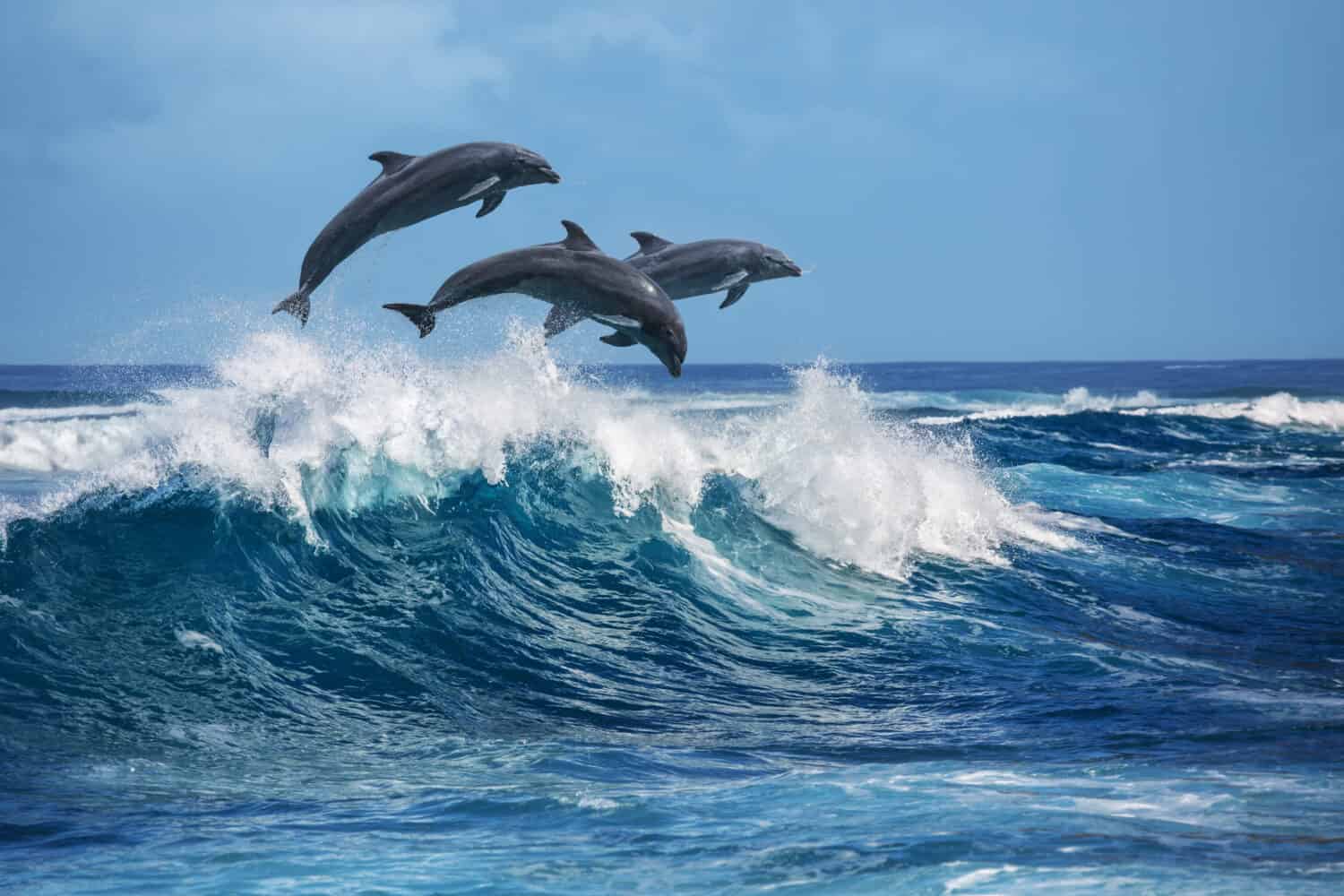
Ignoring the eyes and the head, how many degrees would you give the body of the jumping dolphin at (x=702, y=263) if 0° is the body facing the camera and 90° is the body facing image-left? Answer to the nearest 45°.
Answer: approximately 270°

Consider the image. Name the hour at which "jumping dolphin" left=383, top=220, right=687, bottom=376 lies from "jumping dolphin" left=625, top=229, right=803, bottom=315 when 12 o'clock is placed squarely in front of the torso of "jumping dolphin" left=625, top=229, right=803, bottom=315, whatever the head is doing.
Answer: "jumping dolphin" left=383, top=220, right=687, bottom=376 is roughly at 4 o'clock from "jumping dolphin" left=625, top=229, right=803, bottom=315.

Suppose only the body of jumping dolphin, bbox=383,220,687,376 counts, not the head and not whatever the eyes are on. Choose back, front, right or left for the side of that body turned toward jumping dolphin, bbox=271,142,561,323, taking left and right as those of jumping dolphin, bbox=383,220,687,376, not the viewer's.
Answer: back

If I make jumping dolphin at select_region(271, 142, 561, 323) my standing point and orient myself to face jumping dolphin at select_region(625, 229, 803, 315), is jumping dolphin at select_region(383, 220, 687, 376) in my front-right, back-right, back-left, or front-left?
front-right

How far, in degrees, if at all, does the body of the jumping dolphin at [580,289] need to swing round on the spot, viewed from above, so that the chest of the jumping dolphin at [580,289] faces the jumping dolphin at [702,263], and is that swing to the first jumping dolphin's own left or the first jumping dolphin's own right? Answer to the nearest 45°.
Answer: approximately 45° to the first jumping dolphin's own left

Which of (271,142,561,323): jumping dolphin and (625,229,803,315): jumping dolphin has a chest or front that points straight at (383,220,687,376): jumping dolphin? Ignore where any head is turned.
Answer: (271,142,561,323): jumping dolphin

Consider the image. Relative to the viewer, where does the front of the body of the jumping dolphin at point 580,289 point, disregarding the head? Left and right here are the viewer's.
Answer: facing to the right of the viewer

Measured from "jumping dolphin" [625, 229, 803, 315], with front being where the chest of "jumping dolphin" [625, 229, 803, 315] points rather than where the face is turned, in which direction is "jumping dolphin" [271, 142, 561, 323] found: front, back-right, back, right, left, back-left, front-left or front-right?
back-right

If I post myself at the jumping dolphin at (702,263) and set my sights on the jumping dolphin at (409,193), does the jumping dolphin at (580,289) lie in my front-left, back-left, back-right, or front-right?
front-left

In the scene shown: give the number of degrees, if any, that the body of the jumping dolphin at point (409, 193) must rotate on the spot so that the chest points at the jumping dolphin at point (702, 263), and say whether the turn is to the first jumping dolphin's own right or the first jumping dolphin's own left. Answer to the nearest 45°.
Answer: approximately 45° to the first jumping dolphin's own left

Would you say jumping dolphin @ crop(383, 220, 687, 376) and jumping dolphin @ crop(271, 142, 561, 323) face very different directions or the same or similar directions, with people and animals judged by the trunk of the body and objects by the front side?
same or similar directions

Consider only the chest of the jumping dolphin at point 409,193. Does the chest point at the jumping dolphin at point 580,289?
yes

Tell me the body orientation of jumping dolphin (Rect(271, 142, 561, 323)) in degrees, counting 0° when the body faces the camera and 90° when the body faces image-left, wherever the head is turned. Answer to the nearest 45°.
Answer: approximately 270°

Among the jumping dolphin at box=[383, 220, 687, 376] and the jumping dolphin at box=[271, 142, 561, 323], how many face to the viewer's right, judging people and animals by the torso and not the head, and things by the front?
2

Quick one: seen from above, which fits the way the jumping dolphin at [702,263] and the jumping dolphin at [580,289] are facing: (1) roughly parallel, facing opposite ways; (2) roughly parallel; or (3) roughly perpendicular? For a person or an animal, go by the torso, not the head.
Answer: roughly parallel

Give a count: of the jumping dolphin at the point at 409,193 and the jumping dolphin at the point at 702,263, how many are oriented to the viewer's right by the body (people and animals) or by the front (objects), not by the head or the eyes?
2
